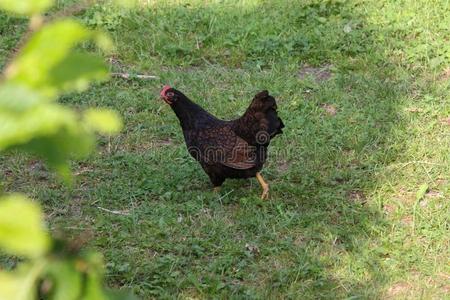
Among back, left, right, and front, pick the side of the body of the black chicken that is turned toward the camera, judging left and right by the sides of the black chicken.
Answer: left
